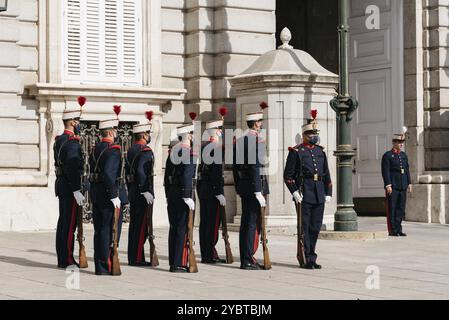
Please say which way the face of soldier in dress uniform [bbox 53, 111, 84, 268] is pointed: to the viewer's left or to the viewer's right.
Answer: to the viewer's right

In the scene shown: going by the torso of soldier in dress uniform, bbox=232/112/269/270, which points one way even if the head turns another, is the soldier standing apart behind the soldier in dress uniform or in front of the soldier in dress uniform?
in front

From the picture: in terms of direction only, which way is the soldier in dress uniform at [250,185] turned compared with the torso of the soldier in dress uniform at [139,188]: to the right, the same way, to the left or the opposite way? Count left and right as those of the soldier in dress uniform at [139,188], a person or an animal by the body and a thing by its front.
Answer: the same way
